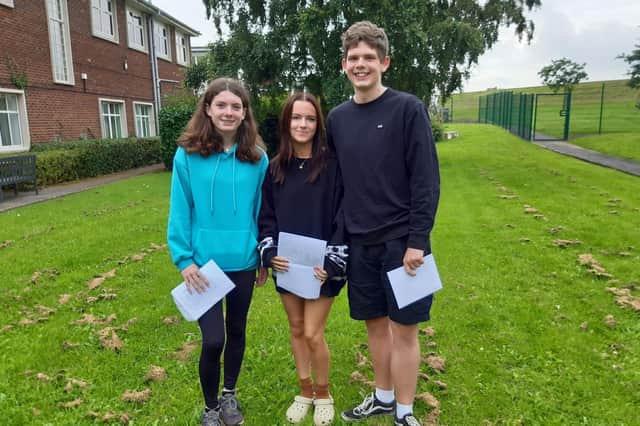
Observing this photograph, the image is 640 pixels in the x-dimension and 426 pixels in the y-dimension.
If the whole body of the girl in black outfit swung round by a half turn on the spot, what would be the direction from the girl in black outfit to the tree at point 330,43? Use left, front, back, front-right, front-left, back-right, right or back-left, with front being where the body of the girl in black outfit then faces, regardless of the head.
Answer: front

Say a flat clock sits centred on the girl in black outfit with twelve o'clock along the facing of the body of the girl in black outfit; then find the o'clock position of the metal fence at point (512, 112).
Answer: The metal fence is roughly at 7 o'clock from the girl in black outfit.

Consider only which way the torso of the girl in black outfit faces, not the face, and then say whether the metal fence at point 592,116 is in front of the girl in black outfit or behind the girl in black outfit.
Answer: behind

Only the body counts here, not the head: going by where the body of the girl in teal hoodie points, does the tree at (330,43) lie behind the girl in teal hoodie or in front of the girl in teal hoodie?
behind

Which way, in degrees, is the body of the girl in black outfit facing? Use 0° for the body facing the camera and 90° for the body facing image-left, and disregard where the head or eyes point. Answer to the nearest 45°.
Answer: approximately 0°

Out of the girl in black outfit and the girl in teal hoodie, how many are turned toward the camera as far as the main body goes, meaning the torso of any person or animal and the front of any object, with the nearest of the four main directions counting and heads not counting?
2

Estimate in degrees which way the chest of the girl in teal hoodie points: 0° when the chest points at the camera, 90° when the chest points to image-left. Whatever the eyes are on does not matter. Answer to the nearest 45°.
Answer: approximately 0°

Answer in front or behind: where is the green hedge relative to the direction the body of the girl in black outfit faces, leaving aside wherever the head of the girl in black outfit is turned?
behind

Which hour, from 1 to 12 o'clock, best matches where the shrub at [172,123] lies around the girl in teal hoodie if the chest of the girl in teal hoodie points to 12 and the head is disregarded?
The shrub is roughly at 6 o'clock from the girl in teal hoodie.

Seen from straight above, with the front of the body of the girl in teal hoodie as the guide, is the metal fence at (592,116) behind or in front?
behind
